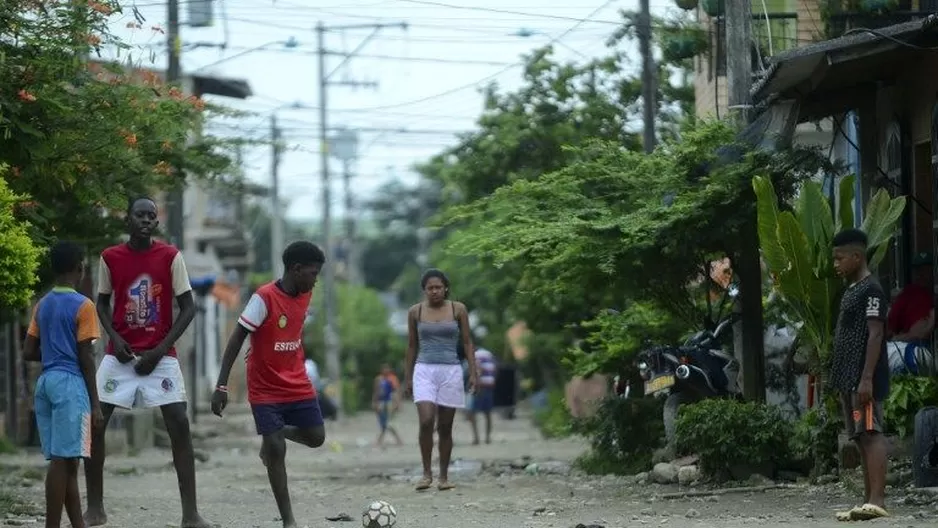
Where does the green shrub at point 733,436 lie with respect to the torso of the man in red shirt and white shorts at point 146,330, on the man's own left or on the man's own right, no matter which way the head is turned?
on the man's own left

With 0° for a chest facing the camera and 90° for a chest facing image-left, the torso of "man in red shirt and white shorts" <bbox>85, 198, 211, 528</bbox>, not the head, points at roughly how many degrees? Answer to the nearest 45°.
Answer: approximately 0°

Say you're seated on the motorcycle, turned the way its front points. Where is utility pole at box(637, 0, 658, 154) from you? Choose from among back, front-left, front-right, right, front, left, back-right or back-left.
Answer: front-left

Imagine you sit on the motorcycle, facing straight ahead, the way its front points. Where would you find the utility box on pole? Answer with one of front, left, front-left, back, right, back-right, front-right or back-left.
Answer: left

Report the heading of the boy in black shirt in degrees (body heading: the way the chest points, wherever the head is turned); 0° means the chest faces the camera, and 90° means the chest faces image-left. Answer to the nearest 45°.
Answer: approximately 90°

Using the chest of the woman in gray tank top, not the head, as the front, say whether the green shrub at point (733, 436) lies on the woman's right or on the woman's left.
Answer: on the woman's left

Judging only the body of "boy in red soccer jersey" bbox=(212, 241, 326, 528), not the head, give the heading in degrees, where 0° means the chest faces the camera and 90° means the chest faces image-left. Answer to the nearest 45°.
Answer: approximately 315°
